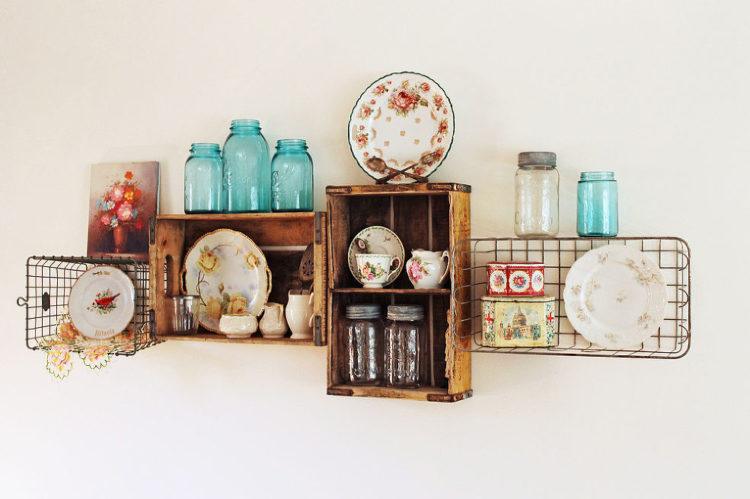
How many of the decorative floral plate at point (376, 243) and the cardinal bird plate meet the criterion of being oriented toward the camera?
2

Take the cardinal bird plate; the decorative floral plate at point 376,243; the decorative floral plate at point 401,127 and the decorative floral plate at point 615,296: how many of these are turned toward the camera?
4

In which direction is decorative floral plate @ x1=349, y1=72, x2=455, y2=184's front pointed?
toward the camera

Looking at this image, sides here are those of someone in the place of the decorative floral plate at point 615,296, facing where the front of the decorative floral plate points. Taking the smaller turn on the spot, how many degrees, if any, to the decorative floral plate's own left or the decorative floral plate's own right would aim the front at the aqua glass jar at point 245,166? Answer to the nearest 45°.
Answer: approximately 90° to the decorative floral plate's own right

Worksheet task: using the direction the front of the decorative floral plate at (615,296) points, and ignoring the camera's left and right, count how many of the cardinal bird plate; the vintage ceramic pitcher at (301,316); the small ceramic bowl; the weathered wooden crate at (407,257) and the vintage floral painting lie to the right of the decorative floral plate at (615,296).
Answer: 5

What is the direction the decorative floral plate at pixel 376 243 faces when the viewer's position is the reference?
facing the viewer

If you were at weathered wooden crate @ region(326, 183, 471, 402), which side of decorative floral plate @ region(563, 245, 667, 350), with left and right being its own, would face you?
right

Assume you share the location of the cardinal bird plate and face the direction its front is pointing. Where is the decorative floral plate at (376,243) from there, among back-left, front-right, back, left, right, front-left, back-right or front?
front-left
